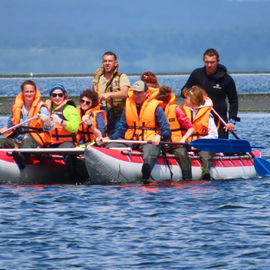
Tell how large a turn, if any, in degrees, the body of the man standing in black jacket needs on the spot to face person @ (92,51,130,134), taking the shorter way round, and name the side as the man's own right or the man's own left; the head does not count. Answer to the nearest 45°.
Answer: approximately 90° to the man's own right

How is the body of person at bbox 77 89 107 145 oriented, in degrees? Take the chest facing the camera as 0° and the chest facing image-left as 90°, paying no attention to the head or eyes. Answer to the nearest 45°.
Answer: approximately 45°

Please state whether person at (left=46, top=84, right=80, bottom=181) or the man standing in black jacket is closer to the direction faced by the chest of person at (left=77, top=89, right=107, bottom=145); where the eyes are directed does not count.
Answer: the person

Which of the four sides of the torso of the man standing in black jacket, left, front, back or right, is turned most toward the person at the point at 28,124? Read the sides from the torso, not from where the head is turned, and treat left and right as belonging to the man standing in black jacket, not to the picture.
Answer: right
